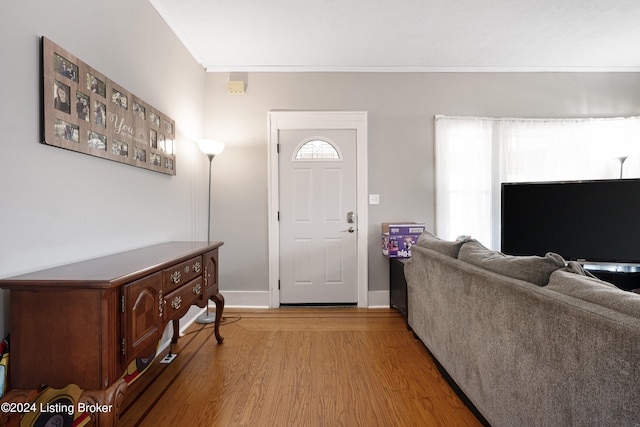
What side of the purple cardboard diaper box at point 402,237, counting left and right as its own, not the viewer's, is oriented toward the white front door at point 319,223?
right

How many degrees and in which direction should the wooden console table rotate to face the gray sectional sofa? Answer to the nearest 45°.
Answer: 0° — it already faces it

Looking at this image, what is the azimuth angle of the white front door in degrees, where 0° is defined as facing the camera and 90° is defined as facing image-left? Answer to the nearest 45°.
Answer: approximately 0°

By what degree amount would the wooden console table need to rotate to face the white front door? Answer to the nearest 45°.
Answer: approximately 90° to its left

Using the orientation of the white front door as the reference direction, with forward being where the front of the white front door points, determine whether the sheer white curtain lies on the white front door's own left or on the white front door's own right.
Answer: on the white front door's own left

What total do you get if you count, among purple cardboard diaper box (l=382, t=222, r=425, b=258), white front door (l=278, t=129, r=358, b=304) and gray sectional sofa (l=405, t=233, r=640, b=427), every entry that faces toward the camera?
2

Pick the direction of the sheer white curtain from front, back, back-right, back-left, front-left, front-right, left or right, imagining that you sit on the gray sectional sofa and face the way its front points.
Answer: front-left

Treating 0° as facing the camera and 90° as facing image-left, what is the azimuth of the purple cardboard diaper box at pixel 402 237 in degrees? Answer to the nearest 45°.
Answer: approximately 0°

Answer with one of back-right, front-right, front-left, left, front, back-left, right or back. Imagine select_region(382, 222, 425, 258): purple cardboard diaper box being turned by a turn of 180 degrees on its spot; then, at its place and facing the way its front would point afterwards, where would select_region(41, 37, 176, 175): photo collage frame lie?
back-left

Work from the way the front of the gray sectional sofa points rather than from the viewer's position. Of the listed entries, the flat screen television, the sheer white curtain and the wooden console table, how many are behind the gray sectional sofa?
1

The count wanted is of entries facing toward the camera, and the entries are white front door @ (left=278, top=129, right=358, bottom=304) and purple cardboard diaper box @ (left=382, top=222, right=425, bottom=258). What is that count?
2

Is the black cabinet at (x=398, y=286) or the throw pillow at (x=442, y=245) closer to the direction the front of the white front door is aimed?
the throw pillow

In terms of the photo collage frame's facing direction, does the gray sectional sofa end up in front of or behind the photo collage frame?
in front

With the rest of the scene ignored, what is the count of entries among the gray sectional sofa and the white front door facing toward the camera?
1
